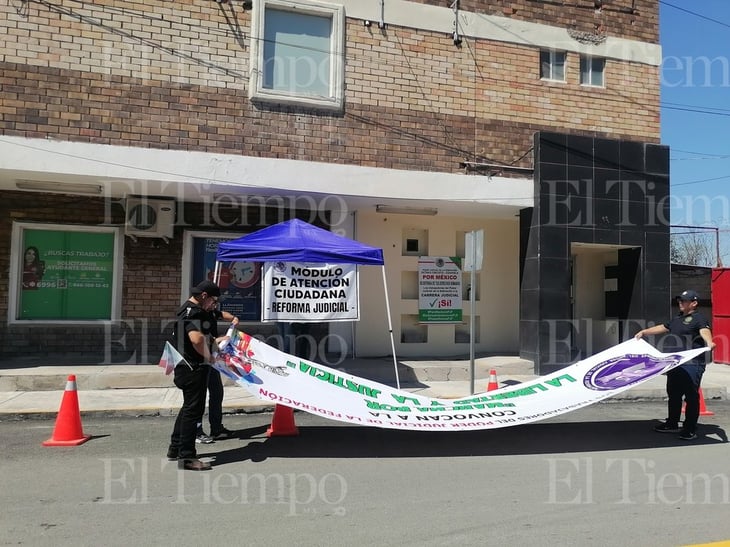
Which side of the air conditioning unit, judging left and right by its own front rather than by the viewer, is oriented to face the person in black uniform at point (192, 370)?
front

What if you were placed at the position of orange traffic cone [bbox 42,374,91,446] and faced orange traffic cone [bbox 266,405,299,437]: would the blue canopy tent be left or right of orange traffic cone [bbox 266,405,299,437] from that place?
left

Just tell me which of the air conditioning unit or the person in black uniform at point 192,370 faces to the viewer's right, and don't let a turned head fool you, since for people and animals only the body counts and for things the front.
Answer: the person in black uniform

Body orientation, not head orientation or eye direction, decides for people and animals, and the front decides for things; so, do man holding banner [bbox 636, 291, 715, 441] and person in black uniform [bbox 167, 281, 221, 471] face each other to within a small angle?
yes

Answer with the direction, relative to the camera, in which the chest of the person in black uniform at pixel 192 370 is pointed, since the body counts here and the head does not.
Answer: to the viewer's right

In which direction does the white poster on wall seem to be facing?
toward the camera

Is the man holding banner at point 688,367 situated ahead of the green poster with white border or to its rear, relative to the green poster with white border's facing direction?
ahead

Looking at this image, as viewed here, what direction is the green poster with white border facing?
toward the camera

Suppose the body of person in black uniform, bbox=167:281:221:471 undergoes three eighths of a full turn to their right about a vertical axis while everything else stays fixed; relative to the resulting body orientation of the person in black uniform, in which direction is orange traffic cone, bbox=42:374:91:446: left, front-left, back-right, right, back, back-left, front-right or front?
right

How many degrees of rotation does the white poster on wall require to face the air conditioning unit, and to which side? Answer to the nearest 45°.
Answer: approximately 45° to its right

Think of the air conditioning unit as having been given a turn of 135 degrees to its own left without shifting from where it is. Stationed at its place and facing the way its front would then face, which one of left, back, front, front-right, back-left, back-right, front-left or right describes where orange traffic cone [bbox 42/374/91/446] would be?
back-right

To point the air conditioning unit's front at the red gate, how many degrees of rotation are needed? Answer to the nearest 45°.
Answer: approximately 90° to its left

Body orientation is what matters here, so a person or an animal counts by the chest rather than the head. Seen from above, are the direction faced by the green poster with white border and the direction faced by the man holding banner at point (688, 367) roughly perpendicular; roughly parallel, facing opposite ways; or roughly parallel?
roughly perpendicular
